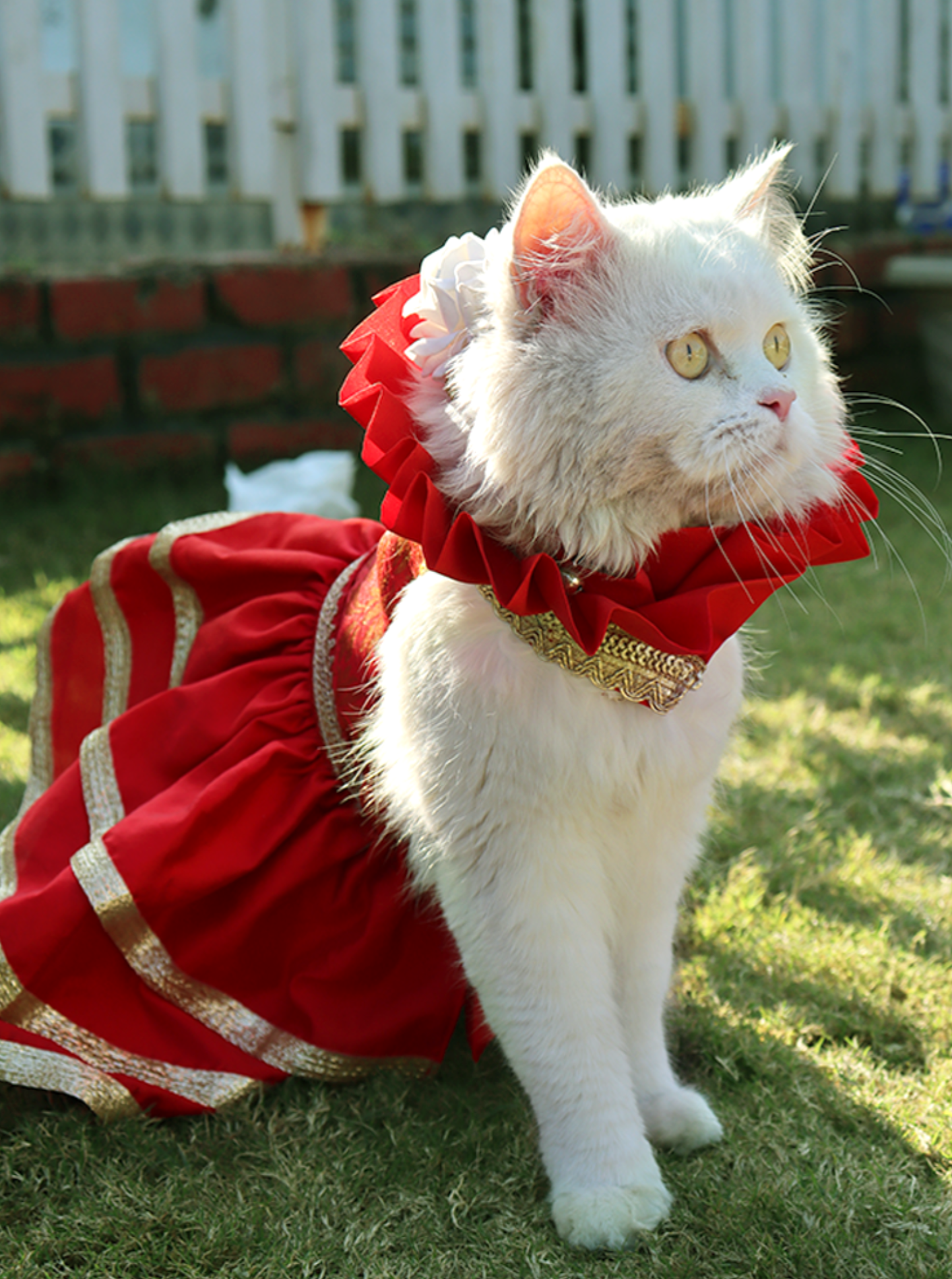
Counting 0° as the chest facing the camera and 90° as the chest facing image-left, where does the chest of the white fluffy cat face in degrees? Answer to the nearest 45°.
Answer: approximately 315°

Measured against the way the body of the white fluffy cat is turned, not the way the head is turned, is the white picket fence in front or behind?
behind
